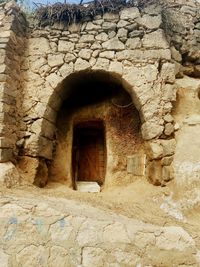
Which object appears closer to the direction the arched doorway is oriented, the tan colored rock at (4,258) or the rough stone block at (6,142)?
the tan colored rock

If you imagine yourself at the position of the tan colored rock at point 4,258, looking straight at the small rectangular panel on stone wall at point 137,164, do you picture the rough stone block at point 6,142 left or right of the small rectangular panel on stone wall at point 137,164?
left

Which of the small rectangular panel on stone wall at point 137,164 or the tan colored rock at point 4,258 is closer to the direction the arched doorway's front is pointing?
the tan colored rock

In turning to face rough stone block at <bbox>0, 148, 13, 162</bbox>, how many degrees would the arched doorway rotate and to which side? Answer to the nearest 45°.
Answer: approximately 45° to its right

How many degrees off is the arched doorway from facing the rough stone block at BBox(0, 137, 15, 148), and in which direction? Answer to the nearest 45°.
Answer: approximately 45° to its right

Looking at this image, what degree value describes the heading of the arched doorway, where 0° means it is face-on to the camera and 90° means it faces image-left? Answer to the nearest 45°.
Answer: approximately 0°
